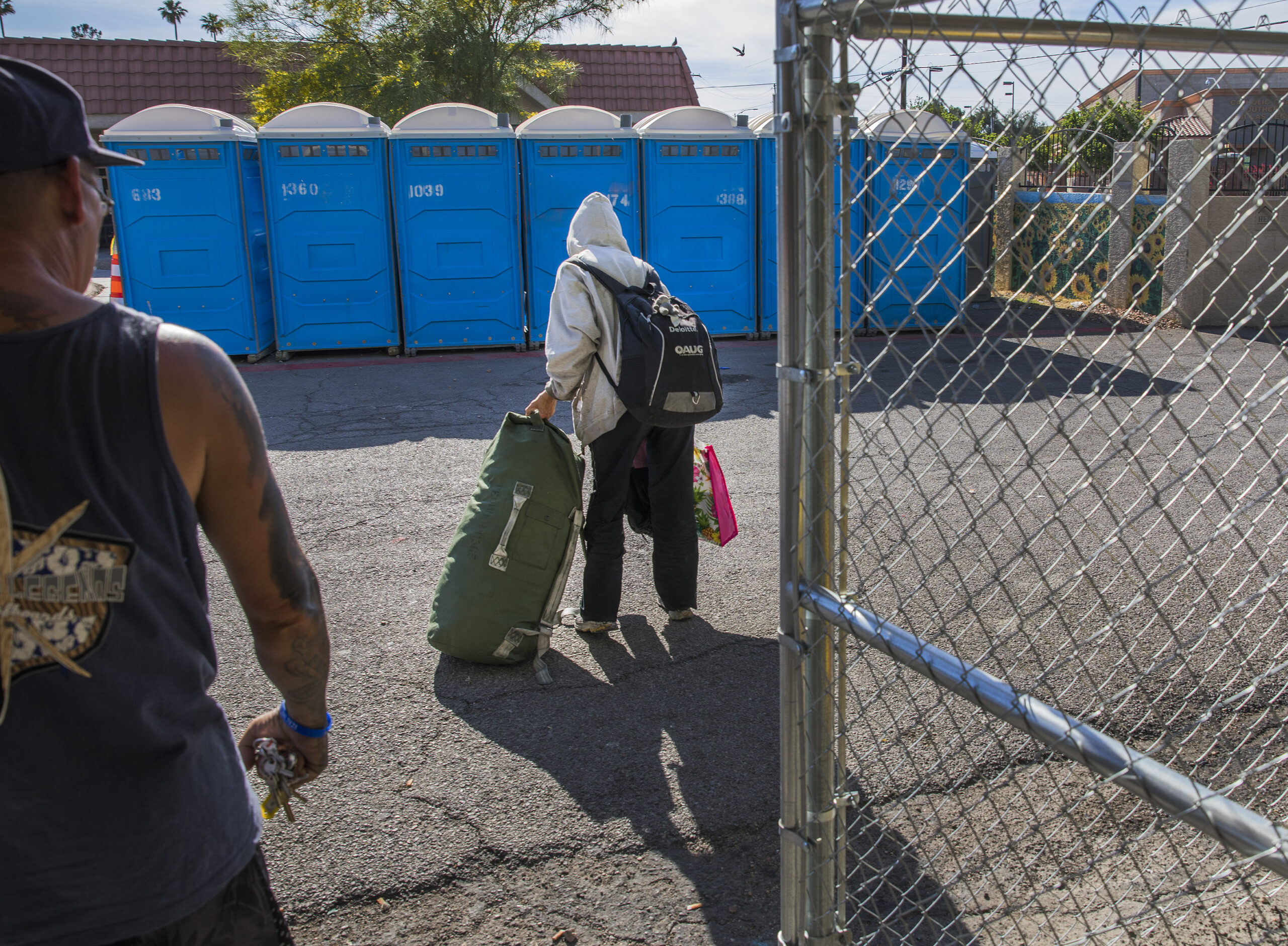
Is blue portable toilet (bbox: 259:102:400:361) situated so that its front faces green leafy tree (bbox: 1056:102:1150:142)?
no

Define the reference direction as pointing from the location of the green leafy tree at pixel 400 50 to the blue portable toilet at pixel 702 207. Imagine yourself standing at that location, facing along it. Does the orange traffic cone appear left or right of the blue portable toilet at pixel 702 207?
right

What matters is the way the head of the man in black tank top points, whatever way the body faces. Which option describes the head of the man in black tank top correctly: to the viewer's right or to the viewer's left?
to the viewer's right

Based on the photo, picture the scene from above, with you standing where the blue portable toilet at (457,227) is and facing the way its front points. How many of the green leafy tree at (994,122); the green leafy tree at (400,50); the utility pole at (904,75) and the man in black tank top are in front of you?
1

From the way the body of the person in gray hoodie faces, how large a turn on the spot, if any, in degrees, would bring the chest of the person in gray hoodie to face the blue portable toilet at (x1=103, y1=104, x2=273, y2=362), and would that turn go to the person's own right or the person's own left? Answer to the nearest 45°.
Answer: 0° — they already face it

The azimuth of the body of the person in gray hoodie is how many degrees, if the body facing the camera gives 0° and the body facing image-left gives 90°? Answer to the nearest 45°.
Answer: approximately 135°

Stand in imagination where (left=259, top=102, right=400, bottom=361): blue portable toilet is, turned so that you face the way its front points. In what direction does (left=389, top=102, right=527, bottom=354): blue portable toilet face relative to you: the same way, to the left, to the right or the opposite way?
the same way

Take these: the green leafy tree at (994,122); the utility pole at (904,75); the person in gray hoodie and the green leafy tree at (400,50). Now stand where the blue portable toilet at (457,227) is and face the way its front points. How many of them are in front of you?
1

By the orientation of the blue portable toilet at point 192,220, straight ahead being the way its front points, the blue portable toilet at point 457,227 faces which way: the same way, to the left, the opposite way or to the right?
the same way
